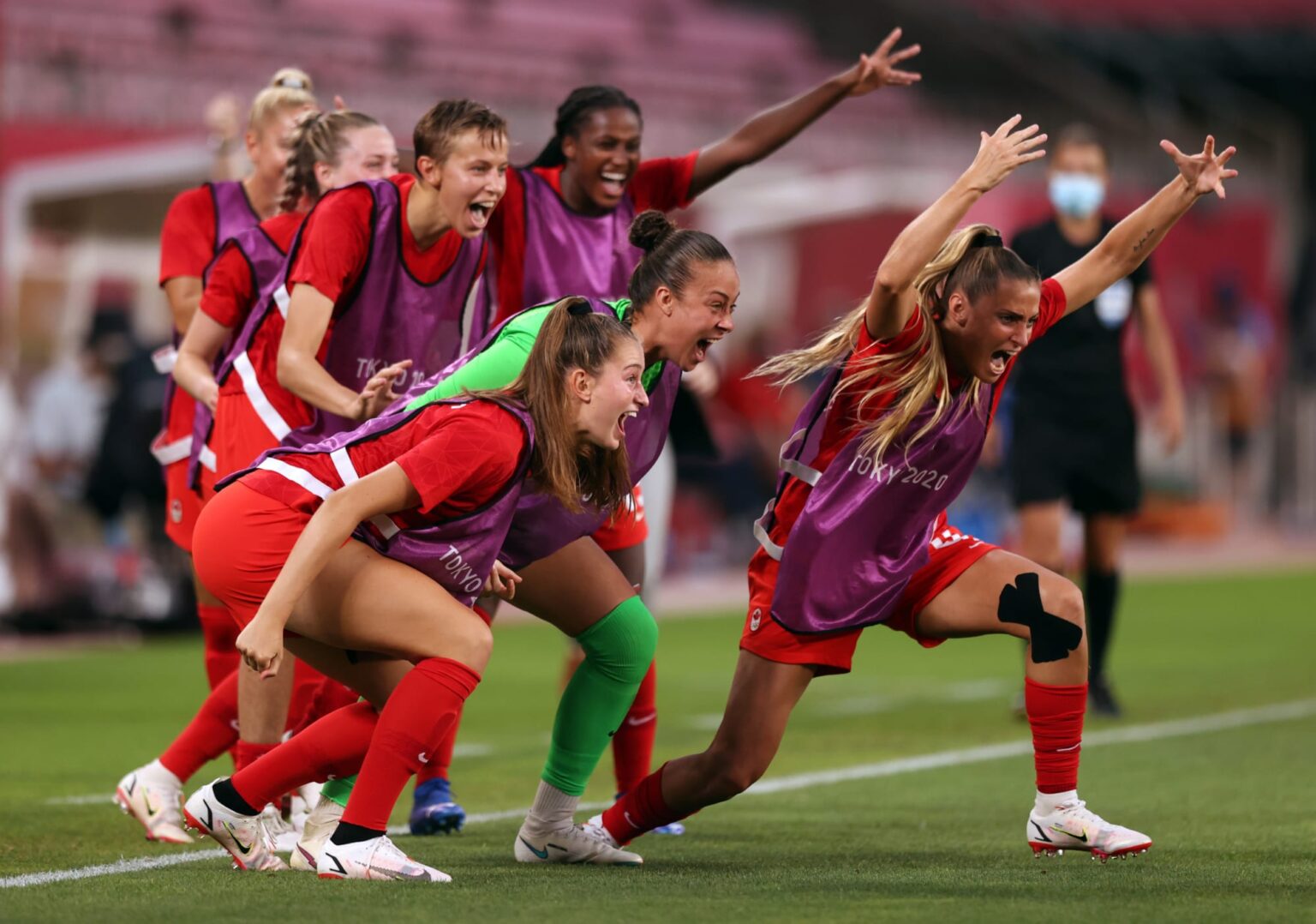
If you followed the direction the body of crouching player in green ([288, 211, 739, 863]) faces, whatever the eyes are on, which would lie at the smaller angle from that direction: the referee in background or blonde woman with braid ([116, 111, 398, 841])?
the referee in background

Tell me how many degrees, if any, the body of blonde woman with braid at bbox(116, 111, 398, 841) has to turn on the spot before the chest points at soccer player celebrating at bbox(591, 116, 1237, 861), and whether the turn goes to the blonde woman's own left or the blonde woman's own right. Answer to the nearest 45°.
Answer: approximately 45° to the blonde woman's own right

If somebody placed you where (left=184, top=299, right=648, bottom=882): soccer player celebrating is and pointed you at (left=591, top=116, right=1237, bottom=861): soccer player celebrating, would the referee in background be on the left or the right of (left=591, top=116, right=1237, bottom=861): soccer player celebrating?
left

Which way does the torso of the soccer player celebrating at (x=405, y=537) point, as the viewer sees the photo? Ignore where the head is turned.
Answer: to the viewer's right

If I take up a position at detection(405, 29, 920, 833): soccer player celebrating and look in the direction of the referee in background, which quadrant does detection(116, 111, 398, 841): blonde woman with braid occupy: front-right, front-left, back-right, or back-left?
back-left

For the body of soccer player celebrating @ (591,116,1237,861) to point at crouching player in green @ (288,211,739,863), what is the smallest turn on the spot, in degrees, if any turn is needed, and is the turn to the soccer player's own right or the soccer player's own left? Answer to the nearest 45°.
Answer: approximately 135° to the soccer player's own right

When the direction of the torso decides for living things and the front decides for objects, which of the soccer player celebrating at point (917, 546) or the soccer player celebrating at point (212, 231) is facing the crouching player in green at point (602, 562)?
the soccer player celebrating at point (212, 231)

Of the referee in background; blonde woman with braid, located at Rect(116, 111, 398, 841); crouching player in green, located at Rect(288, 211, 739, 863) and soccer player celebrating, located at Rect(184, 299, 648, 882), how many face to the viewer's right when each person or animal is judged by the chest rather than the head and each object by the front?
3

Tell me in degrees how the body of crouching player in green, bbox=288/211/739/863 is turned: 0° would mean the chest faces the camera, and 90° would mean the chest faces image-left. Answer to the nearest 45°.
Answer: approximately 270°

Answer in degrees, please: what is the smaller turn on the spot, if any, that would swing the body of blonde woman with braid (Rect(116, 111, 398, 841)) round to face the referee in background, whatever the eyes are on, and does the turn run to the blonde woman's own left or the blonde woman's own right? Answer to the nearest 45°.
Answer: approximately 45° to the blonde woman's own left

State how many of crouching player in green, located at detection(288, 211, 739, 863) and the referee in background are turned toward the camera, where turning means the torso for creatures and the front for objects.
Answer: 1

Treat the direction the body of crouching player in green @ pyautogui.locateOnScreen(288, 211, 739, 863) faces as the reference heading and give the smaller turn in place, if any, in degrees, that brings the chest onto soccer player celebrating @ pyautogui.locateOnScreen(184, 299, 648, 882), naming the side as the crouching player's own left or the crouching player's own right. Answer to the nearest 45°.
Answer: approximately 135° to the crouching player's own right
